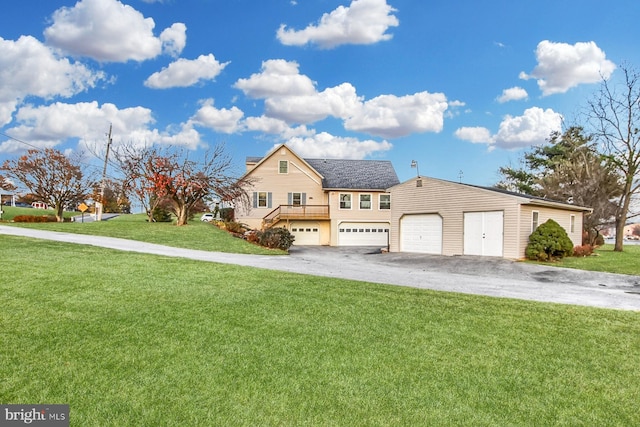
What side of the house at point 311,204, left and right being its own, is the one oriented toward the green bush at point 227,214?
right

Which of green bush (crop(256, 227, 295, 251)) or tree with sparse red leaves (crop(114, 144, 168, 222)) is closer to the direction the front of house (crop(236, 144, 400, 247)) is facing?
the green bush

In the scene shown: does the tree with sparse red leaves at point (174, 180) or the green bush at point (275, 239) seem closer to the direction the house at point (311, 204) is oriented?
the green bush

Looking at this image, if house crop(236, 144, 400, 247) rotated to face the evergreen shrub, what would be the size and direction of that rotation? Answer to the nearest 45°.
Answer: approximately 45° to its left

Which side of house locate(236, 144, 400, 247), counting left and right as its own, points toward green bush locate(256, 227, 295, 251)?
front

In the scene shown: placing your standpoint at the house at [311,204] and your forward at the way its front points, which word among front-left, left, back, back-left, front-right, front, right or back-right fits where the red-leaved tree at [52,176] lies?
right

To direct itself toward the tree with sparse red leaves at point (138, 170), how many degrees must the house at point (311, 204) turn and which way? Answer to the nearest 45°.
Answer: approximately 45° to its right

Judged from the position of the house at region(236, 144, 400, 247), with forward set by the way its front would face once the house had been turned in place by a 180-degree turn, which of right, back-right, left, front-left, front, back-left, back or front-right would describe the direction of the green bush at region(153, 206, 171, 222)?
left

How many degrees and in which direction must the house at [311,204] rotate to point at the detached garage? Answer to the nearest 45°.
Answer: approximately 45° to its left

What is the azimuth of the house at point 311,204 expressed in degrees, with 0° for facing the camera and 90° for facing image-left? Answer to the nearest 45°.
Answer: approximately 0°

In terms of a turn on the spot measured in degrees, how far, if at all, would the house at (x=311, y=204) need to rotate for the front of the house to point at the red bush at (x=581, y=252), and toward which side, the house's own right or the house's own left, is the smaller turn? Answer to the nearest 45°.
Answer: approximately 45° to the house's own left
